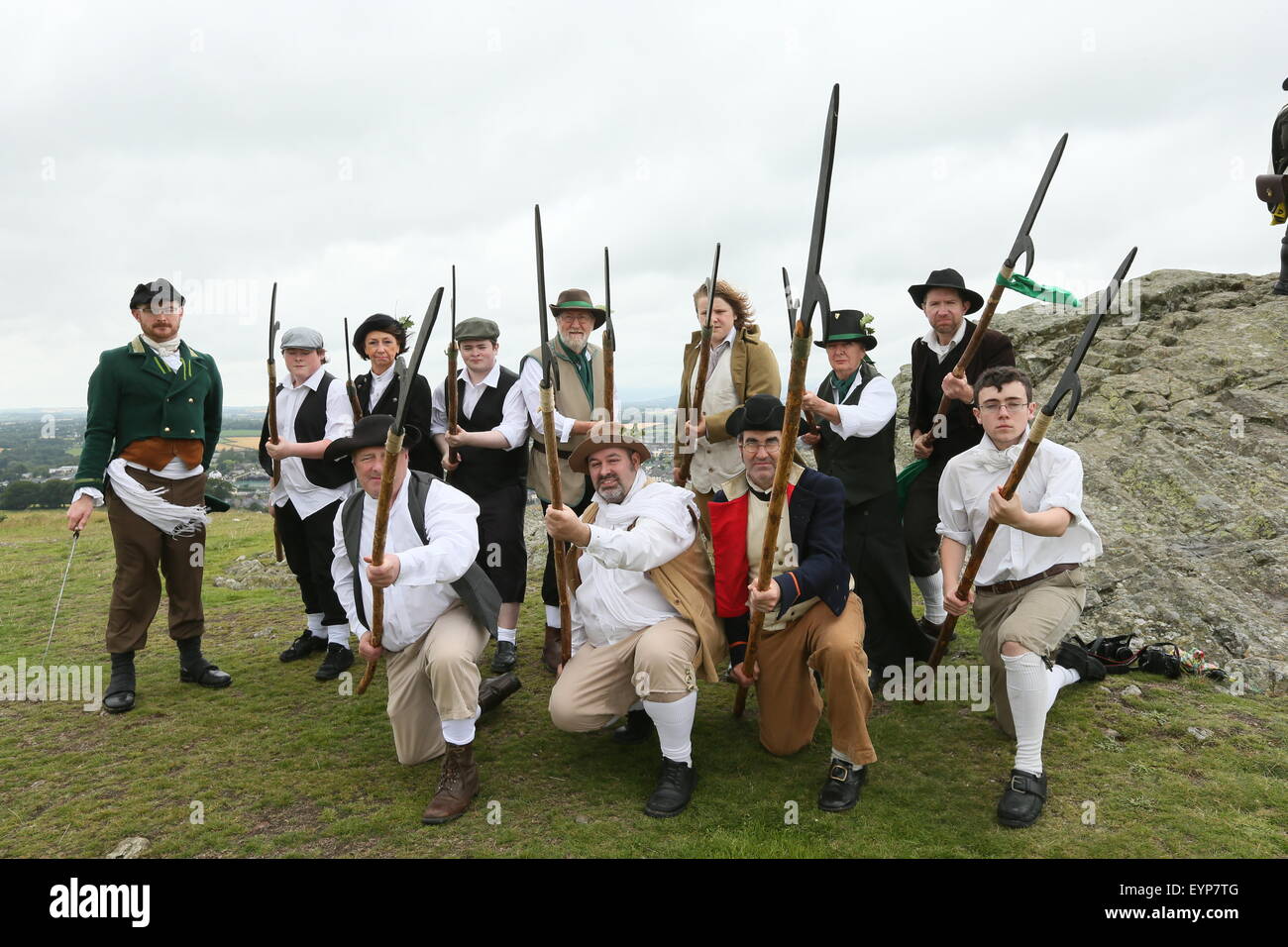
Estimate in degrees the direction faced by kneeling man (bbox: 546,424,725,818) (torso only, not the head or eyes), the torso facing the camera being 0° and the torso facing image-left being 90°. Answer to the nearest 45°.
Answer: approximately 45°

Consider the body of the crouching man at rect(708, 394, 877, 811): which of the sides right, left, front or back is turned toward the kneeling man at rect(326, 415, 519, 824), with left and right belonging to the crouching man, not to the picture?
right

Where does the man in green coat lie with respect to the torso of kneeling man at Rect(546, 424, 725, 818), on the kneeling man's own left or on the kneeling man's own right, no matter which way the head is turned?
on the kneeling man's own right

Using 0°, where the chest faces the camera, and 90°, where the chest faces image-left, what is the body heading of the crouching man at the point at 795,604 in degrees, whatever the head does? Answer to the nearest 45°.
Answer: approximately 0°

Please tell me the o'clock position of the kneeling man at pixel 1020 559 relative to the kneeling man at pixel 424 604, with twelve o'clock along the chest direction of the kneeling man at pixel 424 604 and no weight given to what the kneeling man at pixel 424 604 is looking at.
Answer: the kneeling man at pixel 1020 559 is roughly at 8 o'clock from the kneeling man at pixel 424 604.

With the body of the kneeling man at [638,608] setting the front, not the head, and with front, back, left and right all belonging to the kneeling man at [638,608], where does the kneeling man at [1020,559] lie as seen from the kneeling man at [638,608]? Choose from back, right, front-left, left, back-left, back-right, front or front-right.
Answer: back-left
